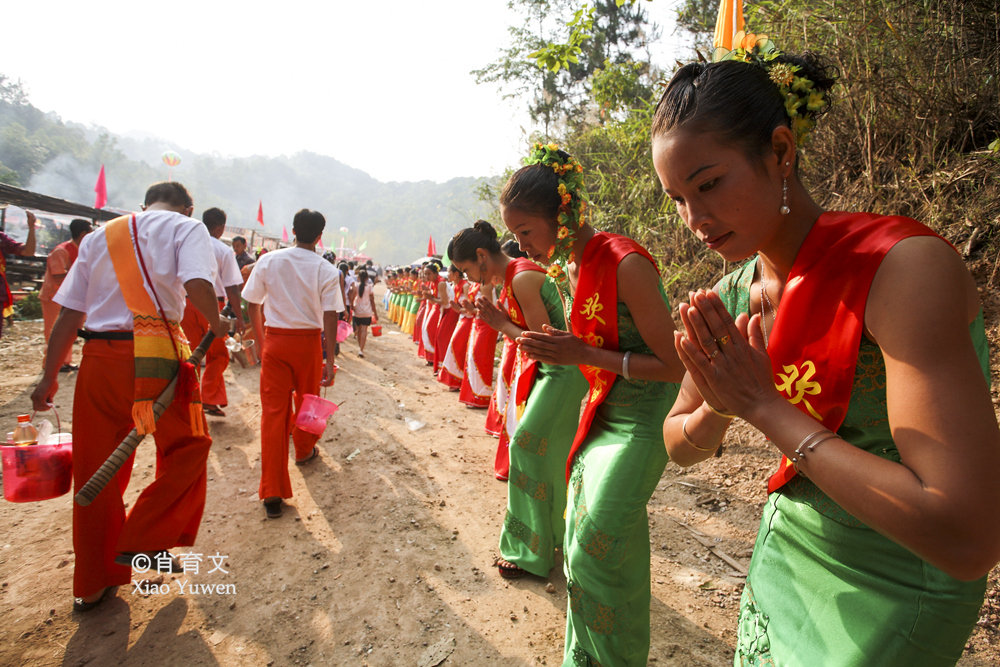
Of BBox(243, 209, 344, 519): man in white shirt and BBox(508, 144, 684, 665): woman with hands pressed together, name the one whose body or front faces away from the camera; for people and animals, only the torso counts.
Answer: the man in white shirt

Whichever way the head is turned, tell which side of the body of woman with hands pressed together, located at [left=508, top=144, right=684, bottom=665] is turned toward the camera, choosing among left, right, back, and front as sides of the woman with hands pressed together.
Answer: left

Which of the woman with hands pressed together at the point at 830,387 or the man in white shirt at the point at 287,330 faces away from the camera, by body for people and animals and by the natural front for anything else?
the man in white shirt

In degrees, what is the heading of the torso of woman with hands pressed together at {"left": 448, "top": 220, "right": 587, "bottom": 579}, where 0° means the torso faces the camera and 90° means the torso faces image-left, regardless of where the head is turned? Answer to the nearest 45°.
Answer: approximately 90°

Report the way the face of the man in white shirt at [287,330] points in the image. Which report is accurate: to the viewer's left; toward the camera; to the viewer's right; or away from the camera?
away from the camera

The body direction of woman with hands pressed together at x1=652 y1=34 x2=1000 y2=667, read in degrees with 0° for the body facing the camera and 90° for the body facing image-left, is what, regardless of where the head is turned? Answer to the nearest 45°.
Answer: approximately 45°

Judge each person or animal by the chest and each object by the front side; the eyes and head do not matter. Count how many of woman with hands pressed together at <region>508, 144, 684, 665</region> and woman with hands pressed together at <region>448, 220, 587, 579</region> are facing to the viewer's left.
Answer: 2

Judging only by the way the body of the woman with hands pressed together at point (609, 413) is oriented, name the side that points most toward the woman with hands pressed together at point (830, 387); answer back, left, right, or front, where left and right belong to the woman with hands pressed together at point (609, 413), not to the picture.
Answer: left

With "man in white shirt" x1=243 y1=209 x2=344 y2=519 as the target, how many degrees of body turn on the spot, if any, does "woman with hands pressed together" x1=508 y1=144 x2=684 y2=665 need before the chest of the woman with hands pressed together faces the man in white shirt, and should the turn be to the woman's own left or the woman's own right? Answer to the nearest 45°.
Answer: approximately 45° to the woman's own right

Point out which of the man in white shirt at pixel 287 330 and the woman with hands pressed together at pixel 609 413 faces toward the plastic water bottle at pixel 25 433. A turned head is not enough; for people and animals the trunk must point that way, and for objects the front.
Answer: the woman with hands pressed together

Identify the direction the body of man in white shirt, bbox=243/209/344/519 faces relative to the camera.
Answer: away from the camera

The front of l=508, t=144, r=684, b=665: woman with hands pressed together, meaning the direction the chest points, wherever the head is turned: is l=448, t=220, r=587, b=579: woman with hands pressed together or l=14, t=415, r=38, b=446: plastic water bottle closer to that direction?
the plastic water bottle

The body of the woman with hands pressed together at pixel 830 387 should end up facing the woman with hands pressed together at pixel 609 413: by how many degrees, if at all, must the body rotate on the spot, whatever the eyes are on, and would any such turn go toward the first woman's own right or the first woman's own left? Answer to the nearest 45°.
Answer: approximately 90° to the first woman's own right

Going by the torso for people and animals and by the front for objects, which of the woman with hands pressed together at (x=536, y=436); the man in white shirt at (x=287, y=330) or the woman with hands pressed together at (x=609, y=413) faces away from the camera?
the man in white shirt

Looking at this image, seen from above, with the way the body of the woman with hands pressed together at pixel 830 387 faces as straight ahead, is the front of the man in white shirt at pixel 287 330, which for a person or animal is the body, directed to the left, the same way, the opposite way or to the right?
to the right
